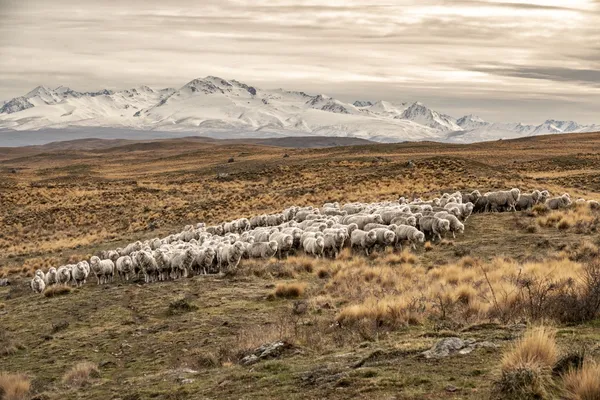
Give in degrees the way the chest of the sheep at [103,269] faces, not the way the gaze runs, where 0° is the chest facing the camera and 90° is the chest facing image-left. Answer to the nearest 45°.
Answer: approximately 45°

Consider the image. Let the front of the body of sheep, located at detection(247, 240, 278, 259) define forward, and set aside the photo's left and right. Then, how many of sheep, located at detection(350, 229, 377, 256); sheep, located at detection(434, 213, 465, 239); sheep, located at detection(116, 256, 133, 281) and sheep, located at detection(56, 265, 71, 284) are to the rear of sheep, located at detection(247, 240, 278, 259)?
2

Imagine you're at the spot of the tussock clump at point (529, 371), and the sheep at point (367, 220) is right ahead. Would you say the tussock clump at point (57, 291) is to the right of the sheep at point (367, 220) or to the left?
left

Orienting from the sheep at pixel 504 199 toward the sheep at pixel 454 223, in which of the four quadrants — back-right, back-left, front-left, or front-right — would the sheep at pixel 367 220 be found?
front-right
